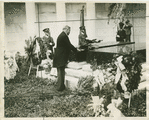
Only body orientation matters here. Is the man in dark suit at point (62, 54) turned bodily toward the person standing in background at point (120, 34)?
yes

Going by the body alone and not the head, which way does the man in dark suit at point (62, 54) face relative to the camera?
to the viewer's right
